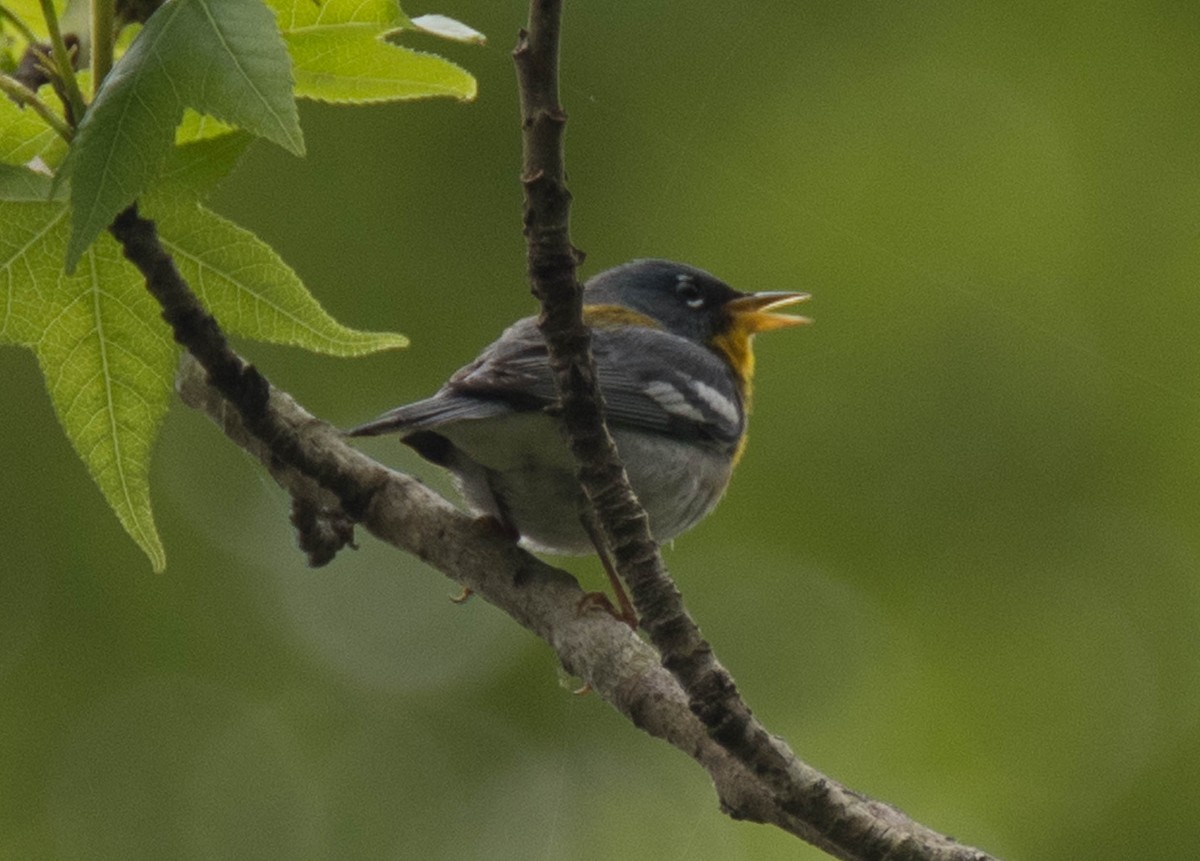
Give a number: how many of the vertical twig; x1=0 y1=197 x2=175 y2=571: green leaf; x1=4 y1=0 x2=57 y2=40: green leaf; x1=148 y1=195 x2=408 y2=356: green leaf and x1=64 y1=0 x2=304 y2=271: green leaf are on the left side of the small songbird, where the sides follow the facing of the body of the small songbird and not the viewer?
0

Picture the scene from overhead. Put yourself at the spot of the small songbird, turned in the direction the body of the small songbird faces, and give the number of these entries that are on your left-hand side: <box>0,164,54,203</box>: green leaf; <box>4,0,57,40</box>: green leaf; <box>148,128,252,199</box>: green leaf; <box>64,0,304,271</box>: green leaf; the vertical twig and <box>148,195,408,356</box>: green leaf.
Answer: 0

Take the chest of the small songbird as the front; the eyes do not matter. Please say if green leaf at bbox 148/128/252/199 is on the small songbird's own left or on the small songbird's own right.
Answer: on the small songbird's own right

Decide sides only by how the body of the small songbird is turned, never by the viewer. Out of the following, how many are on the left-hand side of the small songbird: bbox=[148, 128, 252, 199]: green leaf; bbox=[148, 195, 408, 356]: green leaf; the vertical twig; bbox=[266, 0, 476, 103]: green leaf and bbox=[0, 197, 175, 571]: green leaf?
0

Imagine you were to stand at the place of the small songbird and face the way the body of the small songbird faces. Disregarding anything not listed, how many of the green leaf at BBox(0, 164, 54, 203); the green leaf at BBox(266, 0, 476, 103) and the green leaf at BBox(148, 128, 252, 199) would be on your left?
0

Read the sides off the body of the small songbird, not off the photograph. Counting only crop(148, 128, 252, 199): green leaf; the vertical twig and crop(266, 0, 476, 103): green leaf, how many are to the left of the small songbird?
0

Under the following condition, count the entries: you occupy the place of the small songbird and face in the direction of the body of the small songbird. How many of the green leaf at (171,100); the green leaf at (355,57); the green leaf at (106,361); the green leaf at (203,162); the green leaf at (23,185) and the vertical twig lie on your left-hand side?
0

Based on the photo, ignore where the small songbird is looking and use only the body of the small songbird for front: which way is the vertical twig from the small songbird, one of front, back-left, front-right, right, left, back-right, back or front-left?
right

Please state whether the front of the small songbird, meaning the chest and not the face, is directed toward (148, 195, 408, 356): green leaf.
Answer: no

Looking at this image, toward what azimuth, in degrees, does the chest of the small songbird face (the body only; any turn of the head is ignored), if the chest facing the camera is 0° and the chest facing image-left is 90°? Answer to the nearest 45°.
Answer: approximately 270°
